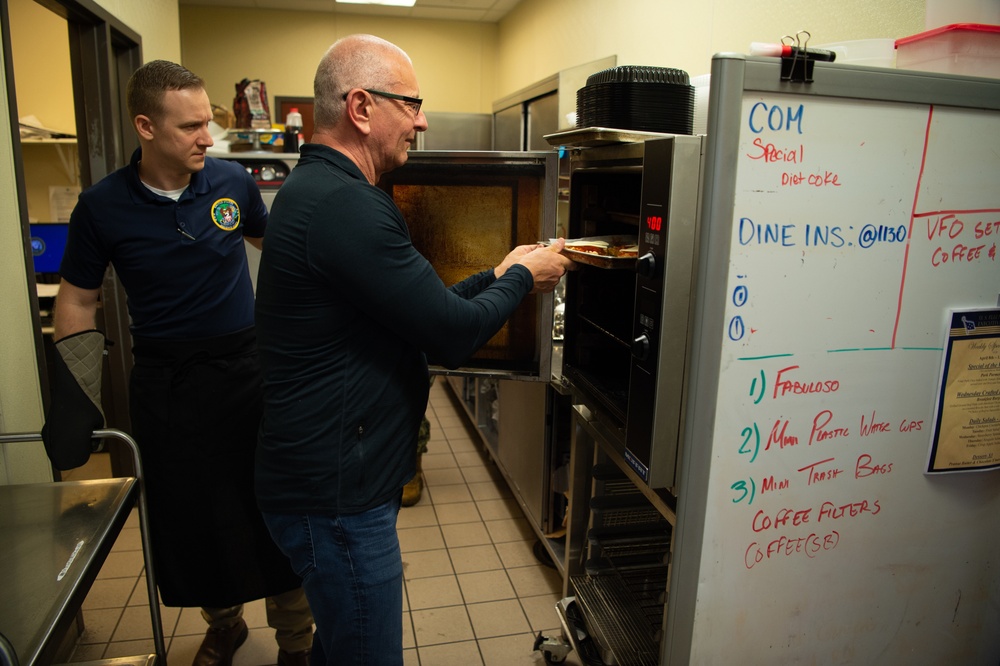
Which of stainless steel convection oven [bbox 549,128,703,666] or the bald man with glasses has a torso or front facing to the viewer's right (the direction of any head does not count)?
the bald man with glasses

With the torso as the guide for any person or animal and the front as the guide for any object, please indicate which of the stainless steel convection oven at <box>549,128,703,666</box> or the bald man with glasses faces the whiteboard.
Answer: the bald man with glasses

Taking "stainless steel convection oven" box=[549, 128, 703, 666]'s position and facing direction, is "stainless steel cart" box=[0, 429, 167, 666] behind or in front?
in front

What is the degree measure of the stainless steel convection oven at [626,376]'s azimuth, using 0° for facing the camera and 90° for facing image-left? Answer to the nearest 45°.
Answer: approximately 45°

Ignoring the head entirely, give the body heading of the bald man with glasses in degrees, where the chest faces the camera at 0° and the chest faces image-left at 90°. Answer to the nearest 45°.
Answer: approximately 270°

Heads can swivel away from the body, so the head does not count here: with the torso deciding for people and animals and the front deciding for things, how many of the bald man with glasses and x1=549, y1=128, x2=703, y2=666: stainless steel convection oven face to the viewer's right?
1

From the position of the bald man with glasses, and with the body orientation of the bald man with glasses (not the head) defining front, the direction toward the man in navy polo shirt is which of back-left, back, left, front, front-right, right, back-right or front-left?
back-left

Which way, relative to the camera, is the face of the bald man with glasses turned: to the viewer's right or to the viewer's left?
to the viewer's right

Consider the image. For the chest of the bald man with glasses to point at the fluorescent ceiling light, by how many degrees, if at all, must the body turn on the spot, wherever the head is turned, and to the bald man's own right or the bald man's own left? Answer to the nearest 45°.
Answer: approximately 90° to the bald man's own left

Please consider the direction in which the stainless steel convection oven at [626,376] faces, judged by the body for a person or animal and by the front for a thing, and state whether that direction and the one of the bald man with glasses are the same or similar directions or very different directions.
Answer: very different directions

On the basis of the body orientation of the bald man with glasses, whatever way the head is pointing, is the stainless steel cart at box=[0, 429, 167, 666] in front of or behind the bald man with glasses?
behind

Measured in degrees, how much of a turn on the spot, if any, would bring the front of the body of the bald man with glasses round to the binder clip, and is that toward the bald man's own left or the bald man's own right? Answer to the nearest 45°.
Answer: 0° — they already face it

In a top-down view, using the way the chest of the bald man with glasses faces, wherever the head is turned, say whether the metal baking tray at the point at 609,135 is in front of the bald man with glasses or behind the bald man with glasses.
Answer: in front

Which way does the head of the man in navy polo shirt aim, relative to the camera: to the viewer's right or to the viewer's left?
to the viewer's right

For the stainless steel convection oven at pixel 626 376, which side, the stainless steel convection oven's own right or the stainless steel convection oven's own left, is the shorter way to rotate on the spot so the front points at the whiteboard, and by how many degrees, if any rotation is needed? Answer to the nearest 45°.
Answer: approximately 90° to the stainless steel convection oven's own left
